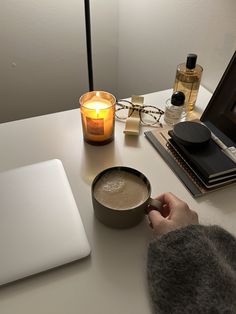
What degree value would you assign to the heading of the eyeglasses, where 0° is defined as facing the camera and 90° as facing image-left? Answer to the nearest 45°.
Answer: approximately 0°
